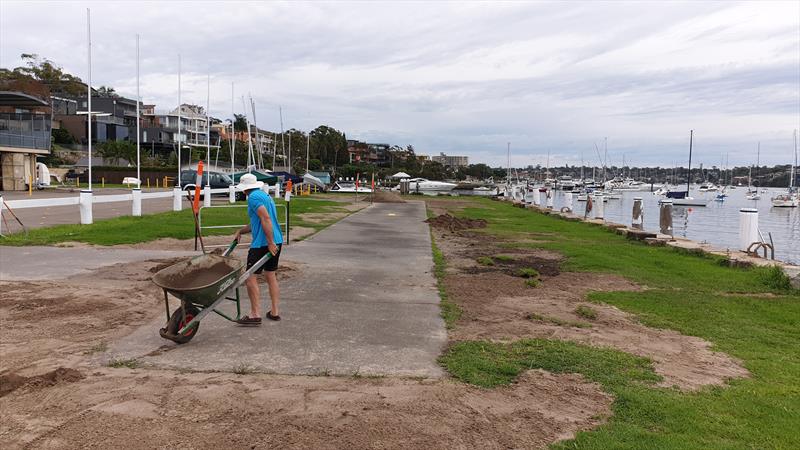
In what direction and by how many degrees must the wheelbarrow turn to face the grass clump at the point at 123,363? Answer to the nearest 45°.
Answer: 0° — it already faces it

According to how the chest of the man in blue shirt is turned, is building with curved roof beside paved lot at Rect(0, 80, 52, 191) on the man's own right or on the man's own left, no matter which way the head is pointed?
on the man's own right

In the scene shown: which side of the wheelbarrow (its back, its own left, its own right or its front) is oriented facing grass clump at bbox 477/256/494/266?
back

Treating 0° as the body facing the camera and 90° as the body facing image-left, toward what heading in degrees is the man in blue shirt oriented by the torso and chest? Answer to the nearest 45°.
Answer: approximately 90°

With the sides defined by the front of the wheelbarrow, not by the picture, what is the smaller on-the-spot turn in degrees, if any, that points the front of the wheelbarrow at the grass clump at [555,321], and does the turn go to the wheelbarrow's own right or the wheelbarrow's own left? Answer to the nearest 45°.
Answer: approximately 135° to the wheelbarrow's own left

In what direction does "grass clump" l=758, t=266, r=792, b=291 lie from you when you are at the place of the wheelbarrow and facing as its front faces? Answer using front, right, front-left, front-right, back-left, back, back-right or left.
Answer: back-left

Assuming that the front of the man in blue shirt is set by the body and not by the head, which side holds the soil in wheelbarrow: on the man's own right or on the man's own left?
on the man's own left

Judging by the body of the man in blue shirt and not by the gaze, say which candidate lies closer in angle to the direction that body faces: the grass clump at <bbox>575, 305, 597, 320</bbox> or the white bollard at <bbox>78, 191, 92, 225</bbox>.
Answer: the white bollard

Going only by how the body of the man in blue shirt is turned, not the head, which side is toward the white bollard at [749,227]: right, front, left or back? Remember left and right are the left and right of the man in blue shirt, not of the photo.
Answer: back

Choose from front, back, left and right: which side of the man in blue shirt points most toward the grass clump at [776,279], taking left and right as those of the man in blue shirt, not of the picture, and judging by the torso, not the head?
back
